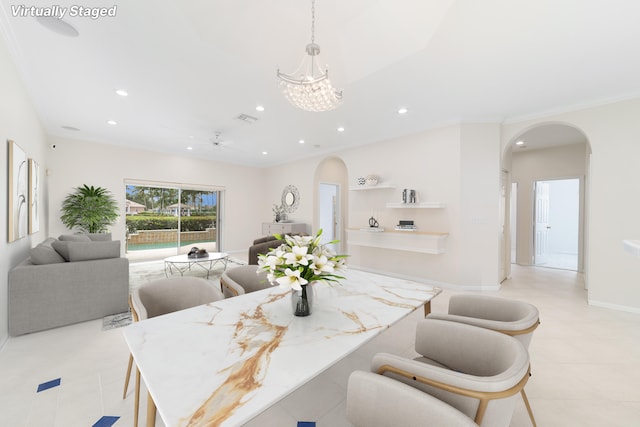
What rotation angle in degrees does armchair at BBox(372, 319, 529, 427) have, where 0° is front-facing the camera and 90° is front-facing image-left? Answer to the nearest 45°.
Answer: approximately 135°

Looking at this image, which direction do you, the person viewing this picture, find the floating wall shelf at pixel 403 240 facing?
facing the viewer and to the left of the viewer

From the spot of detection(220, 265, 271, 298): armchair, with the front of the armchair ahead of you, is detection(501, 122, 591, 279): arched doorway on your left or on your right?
on your left

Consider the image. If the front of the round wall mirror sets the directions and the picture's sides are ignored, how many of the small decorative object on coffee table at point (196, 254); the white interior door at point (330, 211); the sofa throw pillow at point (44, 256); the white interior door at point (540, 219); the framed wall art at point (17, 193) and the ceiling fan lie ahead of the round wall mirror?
4

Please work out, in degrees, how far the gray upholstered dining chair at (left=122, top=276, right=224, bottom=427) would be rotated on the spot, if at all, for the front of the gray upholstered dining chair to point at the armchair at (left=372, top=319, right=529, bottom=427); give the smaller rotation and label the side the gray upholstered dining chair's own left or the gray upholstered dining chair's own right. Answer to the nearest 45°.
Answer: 0° — it already faces it

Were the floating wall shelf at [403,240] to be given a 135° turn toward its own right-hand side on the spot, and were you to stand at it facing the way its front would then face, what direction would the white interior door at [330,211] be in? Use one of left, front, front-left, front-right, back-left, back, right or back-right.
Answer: front-left

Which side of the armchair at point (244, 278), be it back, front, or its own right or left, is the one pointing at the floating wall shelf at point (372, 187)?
left

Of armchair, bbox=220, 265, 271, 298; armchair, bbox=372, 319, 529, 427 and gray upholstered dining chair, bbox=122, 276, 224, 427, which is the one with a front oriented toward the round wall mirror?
armchair, bbox=372, 319, 529, 427

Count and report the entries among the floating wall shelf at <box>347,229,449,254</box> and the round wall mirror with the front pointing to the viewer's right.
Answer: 0

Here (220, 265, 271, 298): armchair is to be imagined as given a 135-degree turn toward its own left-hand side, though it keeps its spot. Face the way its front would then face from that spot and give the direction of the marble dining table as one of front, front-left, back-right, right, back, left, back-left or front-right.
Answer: back

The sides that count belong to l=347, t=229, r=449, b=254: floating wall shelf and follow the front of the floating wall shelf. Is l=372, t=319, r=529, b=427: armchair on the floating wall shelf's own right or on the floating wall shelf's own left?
on the floating wall shelf's own left

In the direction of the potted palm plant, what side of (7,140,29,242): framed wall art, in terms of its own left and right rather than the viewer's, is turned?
left

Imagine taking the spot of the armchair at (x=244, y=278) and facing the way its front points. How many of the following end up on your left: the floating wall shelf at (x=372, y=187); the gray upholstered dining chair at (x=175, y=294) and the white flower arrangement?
1

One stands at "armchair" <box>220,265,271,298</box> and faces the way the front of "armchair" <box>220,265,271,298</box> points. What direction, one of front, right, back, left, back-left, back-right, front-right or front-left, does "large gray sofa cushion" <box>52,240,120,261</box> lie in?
back

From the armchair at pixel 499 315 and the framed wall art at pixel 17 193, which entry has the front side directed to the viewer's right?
the framed wall art

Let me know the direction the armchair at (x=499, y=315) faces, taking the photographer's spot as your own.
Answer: facing away from the viewer and to the left of the viewer
